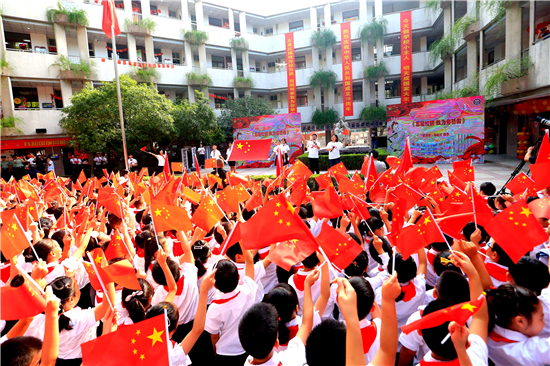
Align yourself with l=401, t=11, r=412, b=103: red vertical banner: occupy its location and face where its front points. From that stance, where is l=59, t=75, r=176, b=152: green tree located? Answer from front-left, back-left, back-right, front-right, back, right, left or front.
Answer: front-right

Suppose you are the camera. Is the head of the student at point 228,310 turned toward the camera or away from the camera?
away from the camera

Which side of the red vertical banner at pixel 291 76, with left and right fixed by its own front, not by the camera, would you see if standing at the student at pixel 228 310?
front

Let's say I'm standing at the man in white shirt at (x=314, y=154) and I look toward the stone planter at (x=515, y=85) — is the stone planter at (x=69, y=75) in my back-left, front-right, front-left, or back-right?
back-left

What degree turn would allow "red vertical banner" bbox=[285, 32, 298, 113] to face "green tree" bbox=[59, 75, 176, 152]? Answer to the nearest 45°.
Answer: approximately 45° to its right

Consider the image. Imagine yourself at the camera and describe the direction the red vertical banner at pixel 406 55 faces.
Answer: facing the viewer

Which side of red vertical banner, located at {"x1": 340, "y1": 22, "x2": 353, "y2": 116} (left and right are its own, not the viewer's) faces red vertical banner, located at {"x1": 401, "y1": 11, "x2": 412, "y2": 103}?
left

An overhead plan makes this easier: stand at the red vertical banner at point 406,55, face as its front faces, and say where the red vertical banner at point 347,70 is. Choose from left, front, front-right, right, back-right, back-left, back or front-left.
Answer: right

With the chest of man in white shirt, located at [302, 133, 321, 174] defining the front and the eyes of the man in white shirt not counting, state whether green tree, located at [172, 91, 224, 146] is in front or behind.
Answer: behind

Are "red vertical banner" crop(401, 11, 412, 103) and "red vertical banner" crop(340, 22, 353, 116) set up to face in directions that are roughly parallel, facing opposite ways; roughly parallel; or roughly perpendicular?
roughly parallel

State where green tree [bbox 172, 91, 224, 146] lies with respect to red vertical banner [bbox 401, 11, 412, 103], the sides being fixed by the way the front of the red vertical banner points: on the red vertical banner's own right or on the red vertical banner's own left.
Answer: on the red vertical banner's own right

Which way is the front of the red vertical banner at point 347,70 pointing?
toward the camera

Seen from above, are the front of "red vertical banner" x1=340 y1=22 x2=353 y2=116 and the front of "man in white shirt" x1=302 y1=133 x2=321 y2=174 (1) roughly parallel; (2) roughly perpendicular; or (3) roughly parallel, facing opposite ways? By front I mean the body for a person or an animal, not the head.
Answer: roughly parallel
